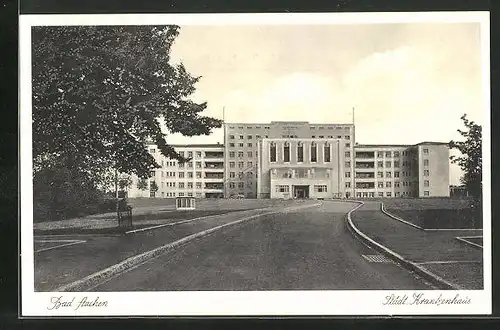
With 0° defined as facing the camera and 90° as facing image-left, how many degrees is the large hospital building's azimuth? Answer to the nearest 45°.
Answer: approximately 0°
